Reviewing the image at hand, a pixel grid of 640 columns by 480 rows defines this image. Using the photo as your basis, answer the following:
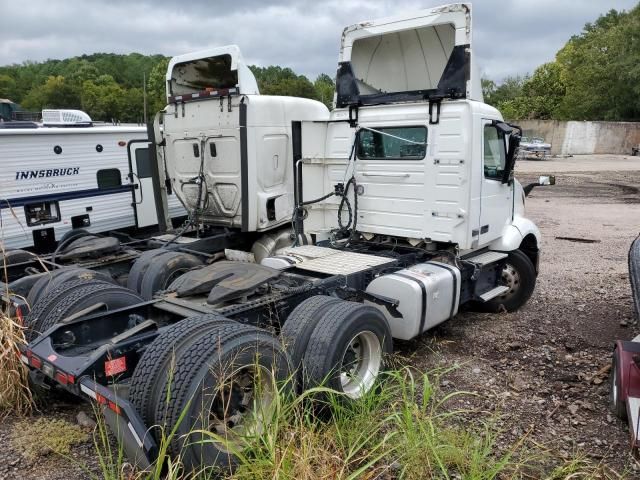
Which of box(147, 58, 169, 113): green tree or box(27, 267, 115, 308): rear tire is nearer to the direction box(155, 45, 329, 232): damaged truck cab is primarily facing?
the green tree

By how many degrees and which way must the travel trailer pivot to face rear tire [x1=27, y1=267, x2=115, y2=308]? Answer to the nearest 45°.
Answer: approximately 90° to its right

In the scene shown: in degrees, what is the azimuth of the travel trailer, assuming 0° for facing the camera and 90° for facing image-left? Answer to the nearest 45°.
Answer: approximately 270°

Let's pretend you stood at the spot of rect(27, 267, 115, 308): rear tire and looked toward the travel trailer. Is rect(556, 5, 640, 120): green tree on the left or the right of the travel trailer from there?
right

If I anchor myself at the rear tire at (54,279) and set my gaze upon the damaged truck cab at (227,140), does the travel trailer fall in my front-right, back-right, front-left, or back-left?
front-left

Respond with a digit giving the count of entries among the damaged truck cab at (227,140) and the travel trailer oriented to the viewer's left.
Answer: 0

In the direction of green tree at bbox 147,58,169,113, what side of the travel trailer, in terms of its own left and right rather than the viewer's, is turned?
left

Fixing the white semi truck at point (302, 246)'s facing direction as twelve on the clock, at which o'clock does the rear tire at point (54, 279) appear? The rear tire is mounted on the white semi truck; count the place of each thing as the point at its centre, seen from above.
The rear tire is roughly at 7 o'clock from the white semi truck.

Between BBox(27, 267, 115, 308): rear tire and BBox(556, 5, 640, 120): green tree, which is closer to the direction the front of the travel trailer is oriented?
the green tree

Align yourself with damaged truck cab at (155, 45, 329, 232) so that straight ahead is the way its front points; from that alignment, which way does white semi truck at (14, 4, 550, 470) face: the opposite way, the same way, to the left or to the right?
the same way

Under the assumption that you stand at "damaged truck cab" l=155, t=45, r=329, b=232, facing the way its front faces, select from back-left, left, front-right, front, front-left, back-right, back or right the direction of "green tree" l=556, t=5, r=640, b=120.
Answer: front

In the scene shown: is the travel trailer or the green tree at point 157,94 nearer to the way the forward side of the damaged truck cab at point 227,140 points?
the green tree

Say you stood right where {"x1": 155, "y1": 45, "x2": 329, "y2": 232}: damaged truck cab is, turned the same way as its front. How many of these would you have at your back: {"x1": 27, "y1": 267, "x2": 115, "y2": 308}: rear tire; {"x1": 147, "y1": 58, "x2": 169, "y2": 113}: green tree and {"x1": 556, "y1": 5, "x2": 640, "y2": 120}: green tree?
1

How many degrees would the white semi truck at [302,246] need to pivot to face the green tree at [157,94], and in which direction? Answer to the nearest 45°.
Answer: approximately 45° to its left

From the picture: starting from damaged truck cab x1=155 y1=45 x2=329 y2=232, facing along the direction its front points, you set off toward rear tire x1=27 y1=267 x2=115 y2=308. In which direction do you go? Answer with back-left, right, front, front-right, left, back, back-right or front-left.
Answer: back

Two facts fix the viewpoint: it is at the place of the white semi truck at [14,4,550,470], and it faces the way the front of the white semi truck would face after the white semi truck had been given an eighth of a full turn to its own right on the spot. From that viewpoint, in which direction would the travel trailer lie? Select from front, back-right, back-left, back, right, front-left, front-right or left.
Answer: back-left

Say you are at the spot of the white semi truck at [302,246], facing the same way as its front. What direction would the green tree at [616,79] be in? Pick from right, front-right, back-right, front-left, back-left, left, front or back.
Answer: front

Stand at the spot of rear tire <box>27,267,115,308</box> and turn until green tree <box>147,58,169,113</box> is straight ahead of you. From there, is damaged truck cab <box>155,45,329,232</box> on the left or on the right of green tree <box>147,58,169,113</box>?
right

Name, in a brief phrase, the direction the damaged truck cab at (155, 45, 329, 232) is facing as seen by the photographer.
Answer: facing away from the viewer and to the right of the viewer
